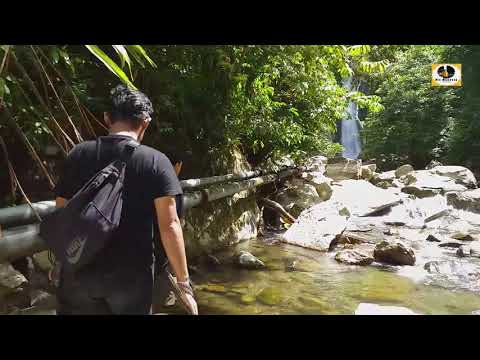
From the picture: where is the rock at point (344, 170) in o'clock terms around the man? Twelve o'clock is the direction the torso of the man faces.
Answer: The rock is roughly at 1 o'clock from the man.

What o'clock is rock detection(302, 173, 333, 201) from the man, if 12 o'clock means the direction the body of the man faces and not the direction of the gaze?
The rock is roughly at 1 o'clock from the man.

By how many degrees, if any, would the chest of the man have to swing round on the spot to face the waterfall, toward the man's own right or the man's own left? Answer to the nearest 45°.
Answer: approximately 45° to the man's own right

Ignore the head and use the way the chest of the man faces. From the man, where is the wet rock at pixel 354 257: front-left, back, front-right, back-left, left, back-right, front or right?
front-right

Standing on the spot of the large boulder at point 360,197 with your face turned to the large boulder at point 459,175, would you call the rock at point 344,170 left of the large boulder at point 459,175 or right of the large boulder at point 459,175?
left

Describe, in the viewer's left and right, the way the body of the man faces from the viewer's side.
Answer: facing away from the viewer

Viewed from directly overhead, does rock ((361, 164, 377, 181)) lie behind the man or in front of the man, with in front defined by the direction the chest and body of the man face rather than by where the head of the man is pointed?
in front

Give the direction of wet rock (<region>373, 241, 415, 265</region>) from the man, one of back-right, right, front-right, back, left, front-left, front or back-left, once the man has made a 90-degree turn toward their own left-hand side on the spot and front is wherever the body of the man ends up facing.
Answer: back-right

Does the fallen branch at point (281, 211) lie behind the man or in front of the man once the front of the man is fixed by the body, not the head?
in front

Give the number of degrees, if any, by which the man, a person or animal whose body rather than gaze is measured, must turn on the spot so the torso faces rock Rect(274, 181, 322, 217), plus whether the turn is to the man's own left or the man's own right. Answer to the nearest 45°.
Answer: approximately 45° to the man's own right
